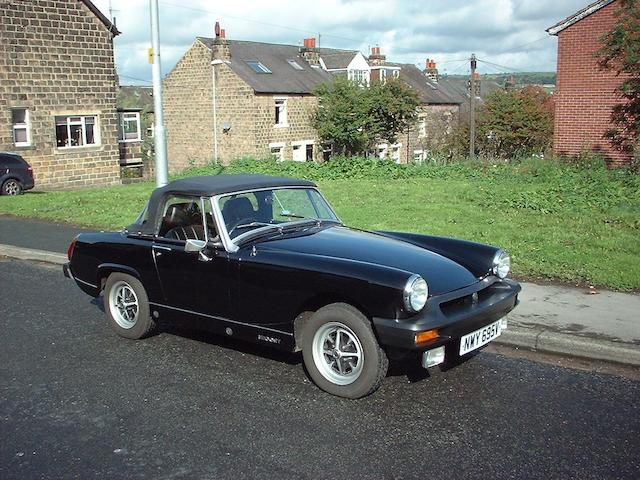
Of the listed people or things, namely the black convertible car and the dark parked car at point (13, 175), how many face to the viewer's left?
1

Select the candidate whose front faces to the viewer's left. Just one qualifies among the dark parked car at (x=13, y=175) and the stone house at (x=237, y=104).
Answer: the dark parked car

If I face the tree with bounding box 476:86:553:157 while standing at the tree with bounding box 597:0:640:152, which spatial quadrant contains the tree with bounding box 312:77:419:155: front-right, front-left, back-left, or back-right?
front-left

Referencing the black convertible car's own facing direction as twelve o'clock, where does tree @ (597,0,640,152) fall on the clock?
The tree is roughly at 9 o'clock from the black convertible car.

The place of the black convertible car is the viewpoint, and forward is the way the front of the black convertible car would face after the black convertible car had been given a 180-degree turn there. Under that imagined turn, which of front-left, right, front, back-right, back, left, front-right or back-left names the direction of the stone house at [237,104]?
front-right

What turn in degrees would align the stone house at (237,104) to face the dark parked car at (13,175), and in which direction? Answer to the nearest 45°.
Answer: approximately 45° to its right

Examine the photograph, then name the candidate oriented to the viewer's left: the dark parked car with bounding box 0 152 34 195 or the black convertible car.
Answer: the dark parked car

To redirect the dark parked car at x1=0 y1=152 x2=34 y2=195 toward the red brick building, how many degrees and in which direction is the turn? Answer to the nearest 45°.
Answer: approximately 180°

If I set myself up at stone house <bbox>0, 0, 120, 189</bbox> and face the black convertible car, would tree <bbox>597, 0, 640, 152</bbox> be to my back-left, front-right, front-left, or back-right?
front-left

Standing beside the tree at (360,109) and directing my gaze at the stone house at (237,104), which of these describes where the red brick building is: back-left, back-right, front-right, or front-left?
back-left

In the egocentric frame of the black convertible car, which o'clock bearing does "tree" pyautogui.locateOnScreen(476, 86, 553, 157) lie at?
The tree is roughly at 8 o'clock from the black convertible car.

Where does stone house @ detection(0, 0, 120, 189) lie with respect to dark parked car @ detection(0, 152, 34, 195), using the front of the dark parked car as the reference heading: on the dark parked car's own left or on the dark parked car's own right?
on the dark parked car's own right

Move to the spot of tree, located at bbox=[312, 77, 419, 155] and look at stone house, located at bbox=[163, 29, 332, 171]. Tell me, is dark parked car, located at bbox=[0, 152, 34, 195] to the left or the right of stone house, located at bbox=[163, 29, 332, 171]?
left

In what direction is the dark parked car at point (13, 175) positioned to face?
to the viewer's left

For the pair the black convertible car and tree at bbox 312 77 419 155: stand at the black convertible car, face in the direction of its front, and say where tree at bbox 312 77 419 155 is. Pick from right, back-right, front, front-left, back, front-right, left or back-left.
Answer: back-left

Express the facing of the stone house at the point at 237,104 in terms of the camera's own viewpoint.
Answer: facing the viewer and to the right of the viewer

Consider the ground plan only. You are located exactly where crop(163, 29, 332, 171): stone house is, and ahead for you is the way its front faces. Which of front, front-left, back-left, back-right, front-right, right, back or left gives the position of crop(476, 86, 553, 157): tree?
front-left

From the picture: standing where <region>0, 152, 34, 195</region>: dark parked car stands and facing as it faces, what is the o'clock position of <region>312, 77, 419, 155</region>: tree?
The tree is roughly at 5 o'clock from the dark parked car.
